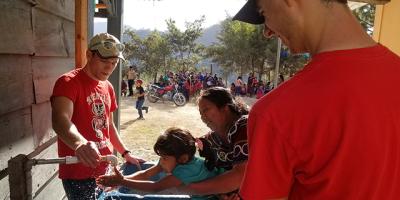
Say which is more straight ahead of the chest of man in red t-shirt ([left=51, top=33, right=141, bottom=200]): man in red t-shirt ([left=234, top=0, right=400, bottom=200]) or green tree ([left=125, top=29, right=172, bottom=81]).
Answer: the man in red t-shirt

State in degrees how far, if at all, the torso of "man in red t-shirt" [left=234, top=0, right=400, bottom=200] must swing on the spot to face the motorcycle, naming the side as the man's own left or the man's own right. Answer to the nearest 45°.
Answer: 0° — they already face it

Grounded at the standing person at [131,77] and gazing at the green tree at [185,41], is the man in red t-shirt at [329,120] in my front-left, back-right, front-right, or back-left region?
back-right

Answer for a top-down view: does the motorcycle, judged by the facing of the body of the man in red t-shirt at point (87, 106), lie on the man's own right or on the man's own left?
on the man's own left

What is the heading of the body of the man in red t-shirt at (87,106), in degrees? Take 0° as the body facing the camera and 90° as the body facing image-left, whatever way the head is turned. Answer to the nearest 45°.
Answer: approximately 315°

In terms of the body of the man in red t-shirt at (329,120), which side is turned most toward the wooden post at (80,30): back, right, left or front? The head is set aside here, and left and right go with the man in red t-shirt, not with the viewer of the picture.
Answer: front

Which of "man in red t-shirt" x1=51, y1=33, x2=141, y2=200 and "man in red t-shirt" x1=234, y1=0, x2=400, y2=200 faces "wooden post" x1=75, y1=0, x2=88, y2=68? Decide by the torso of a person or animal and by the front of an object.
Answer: "man in red t-shirt" x1=234, y1=0, x2=400, y2=200

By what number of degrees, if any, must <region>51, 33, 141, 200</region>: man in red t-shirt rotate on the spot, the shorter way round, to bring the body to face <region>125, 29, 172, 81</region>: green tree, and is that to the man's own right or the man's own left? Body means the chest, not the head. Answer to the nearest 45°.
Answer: approximately 135° to the man's own left

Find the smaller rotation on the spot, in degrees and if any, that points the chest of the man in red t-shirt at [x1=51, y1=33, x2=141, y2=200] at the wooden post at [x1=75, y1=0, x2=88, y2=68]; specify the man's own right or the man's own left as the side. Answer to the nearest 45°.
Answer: approximately 135° to the man's own left

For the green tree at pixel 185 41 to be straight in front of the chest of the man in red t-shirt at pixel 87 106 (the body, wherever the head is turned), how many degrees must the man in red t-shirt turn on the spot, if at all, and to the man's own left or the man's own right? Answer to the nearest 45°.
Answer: approximately 135° to the man's own left

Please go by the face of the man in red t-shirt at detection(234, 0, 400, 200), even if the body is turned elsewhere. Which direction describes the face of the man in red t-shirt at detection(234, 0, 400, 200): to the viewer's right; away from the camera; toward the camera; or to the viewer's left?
to the viewer's left

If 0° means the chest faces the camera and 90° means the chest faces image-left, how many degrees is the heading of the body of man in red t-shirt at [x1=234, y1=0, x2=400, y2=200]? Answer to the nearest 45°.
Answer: approximately 135°

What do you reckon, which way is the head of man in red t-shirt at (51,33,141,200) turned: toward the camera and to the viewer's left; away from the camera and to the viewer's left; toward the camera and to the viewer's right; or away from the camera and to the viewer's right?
toward the camera and to the viewer's right

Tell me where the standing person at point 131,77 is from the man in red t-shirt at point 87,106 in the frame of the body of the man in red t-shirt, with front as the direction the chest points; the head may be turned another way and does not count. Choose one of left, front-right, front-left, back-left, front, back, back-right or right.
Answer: back-left
